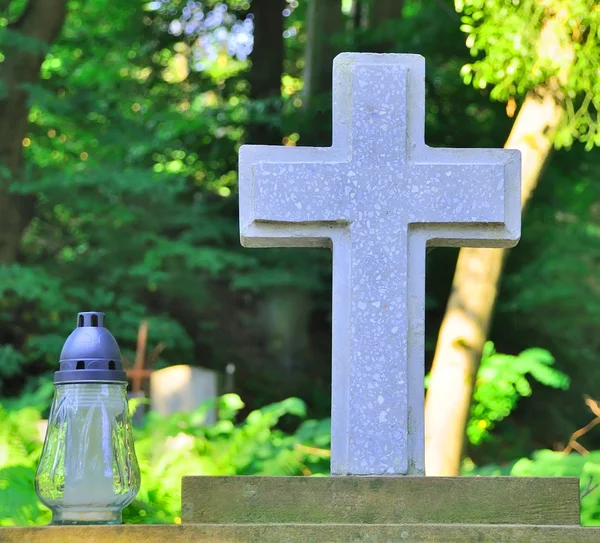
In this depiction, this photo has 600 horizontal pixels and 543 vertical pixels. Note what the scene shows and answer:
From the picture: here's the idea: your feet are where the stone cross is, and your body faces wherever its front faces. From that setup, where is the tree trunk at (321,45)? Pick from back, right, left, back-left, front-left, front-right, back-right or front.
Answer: back

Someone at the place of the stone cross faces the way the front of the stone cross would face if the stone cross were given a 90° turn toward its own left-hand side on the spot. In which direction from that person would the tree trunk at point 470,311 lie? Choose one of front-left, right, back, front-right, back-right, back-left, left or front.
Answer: left

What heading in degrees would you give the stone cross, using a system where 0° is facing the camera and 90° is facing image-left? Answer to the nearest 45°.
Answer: approximately 0°

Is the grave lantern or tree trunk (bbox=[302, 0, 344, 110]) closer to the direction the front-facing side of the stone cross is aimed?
the grave lantern

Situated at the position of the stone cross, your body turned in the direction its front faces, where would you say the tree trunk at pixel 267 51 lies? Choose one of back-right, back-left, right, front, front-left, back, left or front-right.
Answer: back

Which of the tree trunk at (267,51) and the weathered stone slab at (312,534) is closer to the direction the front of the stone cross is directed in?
the weathered stone slab

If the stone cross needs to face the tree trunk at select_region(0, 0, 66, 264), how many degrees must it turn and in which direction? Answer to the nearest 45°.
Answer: approximately 135° to its right

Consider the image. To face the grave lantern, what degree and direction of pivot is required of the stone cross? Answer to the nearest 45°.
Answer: approximately 45° to its right
